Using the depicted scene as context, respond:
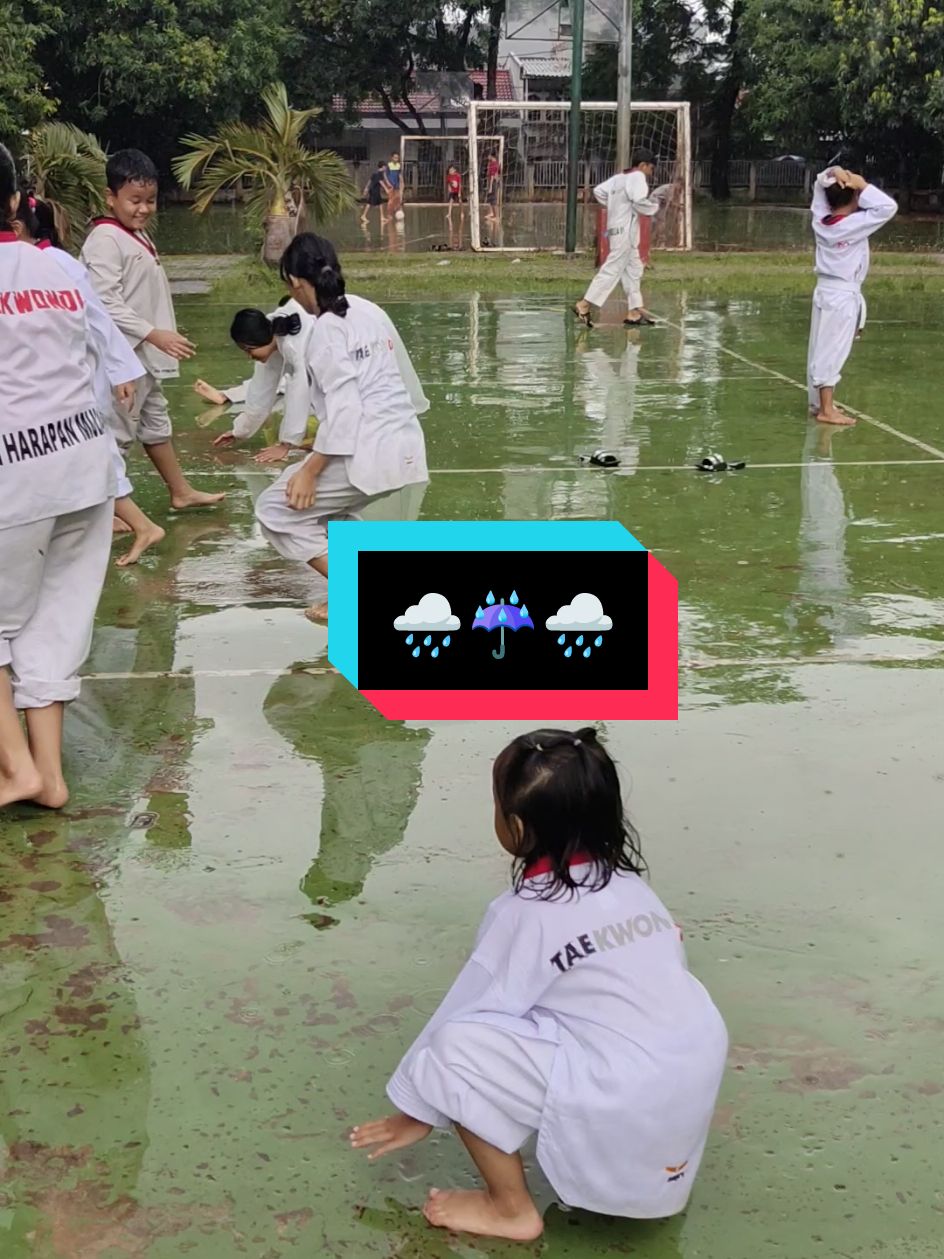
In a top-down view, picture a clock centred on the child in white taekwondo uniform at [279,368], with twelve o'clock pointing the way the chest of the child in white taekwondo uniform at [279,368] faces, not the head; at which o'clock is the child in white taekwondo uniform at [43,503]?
the child in white taekwondo uniform at [43,503] is roughly at 11 o'clock from the child in white taekwondo uniform at [279,368].

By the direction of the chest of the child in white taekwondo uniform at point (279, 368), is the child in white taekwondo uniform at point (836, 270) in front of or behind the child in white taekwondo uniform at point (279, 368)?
behind

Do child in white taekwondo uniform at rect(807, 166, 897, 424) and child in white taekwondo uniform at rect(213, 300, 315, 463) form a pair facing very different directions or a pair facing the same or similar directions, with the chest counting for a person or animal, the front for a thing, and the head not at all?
very different directions

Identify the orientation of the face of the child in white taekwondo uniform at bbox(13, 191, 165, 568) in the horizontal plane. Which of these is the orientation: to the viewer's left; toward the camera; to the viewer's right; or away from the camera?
away from the camera

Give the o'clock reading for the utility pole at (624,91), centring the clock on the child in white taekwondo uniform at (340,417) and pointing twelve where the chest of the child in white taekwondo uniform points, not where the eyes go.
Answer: The utility pole is roughly at 2 o'clock from the child in white taekwondo uniform.

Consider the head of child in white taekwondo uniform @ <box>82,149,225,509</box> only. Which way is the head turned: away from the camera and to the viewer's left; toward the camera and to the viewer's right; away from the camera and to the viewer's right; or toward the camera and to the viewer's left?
toward the camera and to the viewer's right

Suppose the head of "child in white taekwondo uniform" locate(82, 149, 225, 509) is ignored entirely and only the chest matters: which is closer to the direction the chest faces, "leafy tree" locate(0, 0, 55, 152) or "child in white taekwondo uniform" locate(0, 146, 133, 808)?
the child in white taekwondo uniform

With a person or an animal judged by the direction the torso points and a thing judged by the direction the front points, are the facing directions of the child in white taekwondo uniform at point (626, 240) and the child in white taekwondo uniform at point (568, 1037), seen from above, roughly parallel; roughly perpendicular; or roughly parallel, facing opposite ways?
roughly perpendicular

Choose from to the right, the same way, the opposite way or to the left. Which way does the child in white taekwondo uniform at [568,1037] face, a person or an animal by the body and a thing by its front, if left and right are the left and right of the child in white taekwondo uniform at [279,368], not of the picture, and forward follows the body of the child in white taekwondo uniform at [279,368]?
to the right

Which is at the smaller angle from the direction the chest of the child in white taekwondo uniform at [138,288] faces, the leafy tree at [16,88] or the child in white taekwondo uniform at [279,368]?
the child in white taekwondo uniform

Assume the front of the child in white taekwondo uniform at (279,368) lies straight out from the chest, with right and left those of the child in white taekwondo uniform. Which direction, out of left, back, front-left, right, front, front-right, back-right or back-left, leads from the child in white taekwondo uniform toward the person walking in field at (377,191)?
back-right

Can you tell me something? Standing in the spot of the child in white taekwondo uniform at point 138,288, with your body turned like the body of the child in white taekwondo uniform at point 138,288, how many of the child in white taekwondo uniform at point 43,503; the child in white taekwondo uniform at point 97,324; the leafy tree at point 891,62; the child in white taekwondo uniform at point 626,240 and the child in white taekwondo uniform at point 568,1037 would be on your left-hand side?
2
